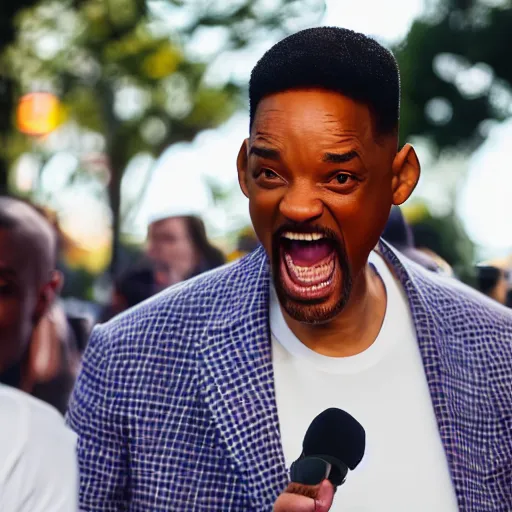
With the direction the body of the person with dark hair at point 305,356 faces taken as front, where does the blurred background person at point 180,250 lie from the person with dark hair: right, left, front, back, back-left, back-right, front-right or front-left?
back

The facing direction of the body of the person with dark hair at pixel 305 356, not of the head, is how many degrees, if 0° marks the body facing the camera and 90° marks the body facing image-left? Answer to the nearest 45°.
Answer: approximately 0°

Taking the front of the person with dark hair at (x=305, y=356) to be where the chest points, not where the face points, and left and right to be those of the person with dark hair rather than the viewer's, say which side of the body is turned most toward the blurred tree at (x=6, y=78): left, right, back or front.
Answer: back

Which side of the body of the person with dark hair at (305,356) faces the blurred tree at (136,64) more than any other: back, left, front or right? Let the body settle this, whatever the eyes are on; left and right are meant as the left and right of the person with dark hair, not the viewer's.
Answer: back

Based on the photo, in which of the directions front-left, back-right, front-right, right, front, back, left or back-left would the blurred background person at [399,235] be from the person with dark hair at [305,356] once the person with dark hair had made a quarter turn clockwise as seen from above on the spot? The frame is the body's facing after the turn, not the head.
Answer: right
